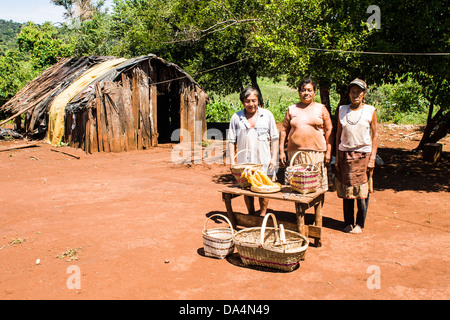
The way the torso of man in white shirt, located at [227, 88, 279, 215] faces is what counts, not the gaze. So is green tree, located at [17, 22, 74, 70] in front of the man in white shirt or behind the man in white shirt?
behind

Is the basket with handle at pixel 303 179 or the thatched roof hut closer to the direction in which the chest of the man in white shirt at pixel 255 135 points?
the basket with handle

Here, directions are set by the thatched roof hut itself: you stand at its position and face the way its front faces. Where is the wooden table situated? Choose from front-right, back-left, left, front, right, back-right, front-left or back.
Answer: front-right

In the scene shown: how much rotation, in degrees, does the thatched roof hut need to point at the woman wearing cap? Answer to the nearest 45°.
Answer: approximately 45° to its right

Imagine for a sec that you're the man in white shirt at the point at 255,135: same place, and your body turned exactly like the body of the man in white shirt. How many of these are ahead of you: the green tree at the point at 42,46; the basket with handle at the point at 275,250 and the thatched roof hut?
1

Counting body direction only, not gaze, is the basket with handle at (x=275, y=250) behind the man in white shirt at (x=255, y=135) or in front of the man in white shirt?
in front

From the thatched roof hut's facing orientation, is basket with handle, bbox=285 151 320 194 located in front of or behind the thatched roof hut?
in front

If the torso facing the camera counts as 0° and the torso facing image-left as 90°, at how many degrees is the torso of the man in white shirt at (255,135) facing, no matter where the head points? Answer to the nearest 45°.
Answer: approximately 0°

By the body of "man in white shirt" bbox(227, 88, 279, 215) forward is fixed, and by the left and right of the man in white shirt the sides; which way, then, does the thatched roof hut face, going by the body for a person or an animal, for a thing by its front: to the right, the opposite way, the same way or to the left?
to the left

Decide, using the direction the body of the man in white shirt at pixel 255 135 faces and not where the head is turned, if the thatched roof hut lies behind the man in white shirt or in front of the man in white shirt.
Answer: behind

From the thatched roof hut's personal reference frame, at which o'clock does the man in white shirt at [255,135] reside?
The man in white shirt is roughly at 1 o'clock from the thatched roof hut.
